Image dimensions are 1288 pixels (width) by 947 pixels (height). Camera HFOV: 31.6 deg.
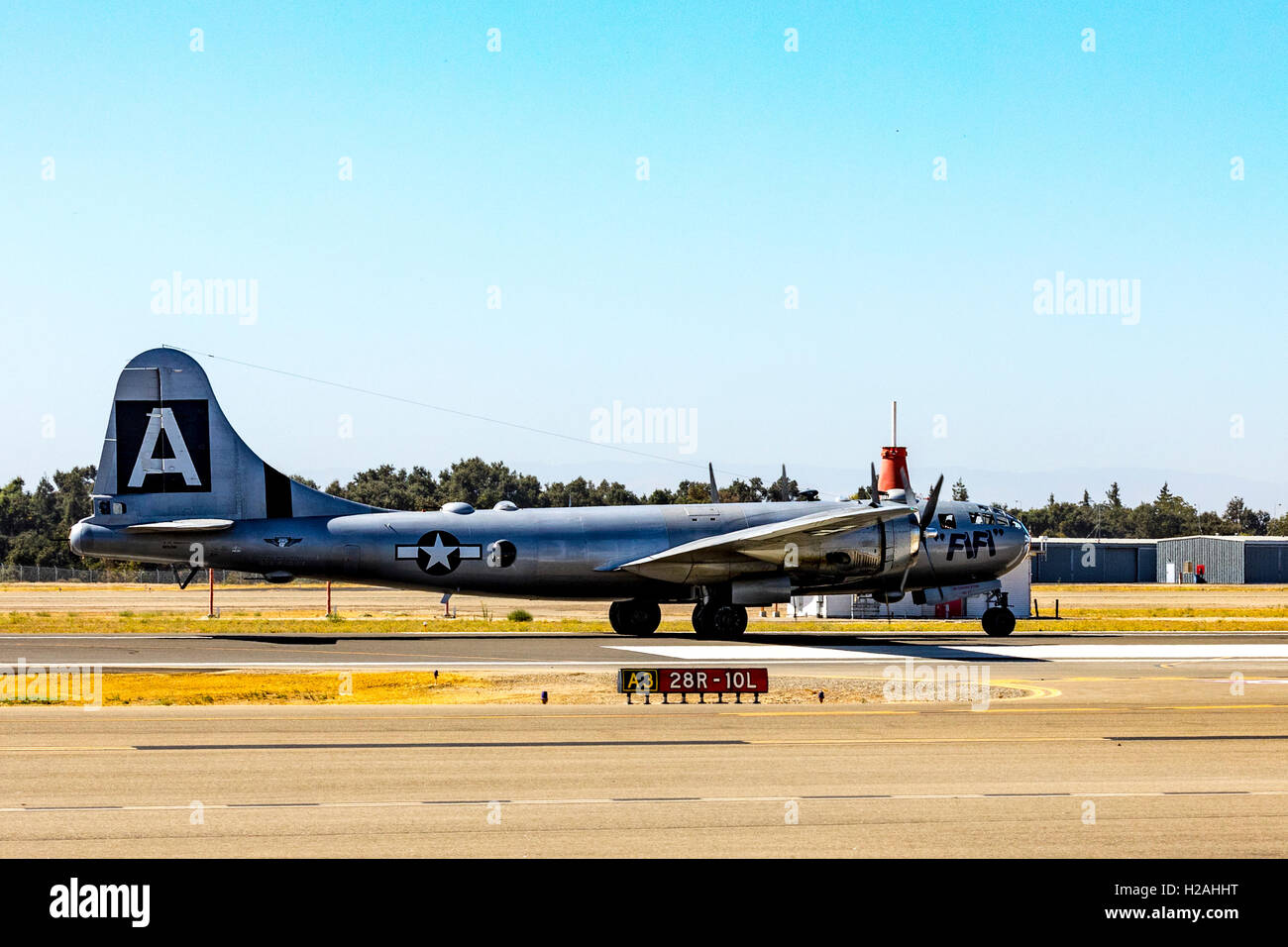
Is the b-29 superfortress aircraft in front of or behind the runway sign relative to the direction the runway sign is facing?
behind

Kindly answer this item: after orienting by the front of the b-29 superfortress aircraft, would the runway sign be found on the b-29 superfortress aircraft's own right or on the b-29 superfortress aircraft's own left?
on the b-29 superfortress aircraft's own right

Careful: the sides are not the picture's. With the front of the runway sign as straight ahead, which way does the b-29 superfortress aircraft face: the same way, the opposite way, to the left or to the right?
to the left

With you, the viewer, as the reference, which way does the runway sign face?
facing the viewer

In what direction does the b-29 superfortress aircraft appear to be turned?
to the viewer's right

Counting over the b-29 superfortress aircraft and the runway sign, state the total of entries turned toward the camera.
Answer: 1
